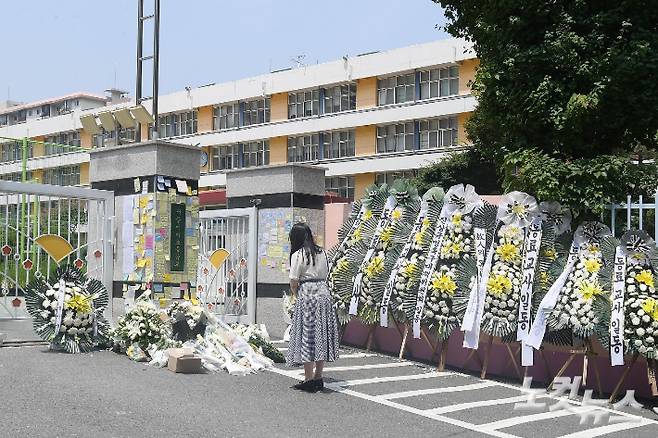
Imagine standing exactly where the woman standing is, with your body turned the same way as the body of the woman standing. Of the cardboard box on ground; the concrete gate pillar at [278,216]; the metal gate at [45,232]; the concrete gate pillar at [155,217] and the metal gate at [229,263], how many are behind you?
0

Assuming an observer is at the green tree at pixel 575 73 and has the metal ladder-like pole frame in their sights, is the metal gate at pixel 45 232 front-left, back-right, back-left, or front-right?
front-left

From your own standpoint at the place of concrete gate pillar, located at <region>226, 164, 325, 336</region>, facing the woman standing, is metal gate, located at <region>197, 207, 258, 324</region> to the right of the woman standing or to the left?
right

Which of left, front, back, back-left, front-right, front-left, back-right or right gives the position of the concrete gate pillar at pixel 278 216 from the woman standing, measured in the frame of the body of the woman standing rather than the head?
front-right

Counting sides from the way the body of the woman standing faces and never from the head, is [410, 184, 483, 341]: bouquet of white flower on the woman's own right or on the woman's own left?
on the woman's own right

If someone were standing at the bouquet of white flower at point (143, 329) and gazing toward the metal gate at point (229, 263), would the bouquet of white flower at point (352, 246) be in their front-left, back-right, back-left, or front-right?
front-right

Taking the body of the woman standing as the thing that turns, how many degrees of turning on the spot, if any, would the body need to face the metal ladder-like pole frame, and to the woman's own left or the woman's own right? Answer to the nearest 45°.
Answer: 0° — they already face it

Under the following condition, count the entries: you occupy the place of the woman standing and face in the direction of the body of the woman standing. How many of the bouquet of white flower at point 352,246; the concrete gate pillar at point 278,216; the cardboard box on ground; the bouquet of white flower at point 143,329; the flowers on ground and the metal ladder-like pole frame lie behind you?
0

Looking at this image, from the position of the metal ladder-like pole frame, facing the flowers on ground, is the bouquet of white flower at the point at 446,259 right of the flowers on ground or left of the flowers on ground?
left

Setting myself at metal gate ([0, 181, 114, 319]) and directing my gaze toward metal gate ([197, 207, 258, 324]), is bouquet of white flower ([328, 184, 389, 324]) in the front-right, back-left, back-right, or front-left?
front-right

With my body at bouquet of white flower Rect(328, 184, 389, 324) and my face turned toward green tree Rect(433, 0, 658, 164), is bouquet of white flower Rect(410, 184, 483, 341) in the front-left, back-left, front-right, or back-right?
front-right

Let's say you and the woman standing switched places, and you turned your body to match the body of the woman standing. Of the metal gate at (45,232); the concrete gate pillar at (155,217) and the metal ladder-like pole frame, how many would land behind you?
0

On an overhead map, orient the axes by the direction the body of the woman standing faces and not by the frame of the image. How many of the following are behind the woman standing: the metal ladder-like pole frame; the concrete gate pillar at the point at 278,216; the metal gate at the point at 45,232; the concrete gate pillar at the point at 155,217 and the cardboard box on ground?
0

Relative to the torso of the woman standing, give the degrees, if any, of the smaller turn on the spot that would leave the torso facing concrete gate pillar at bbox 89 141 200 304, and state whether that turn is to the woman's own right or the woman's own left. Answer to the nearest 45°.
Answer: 0° — they already face it

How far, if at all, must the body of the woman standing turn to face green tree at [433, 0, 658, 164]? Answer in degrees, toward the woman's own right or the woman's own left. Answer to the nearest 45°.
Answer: approximately 90° to the woman's own right

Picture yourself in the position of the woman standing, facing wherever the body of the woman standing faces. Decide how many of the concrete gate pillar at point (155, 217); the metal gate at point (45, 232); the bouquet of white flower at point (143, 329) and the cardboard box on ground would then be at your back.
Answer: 0

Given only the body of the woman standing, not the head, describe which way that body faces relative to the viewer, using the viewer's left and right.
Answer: facing away from the viewer and to the left of the viewer
